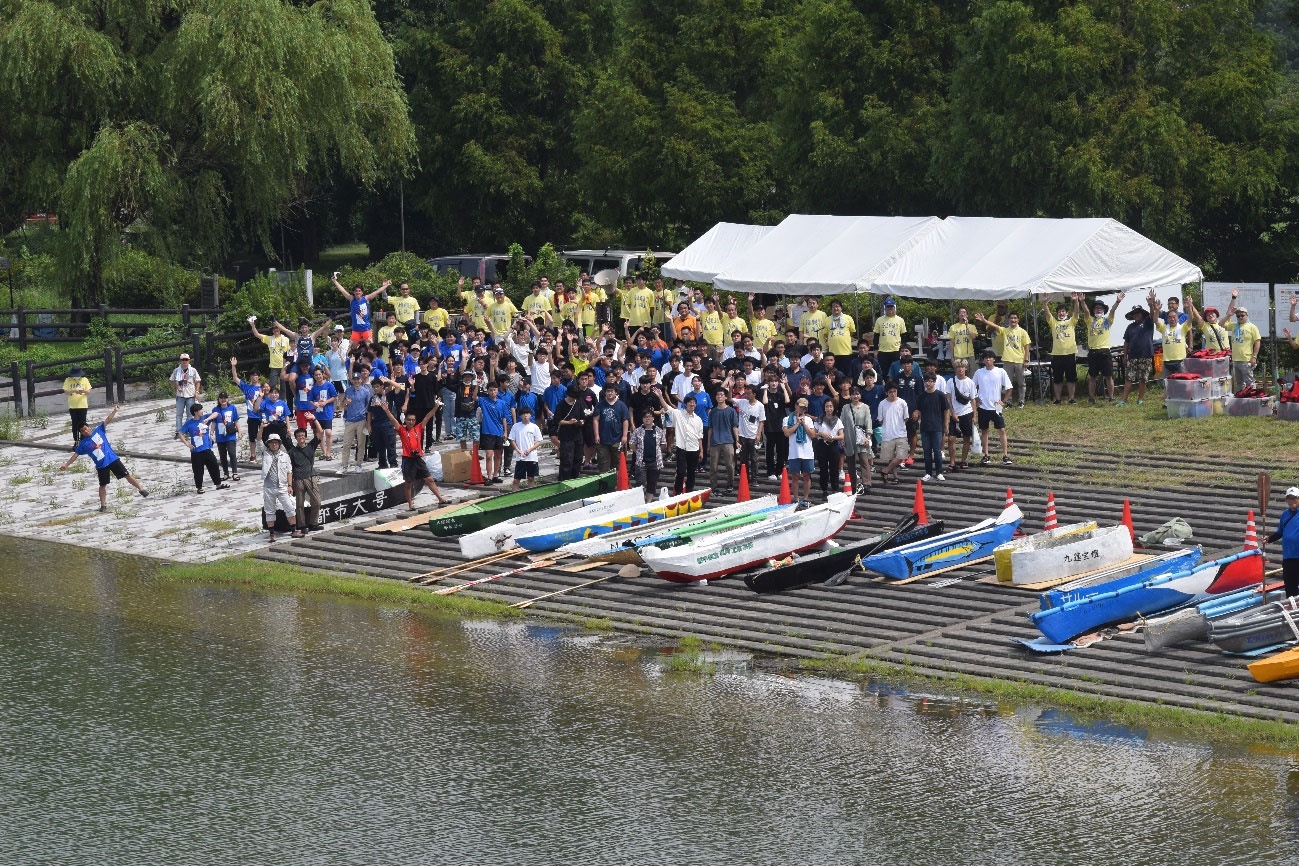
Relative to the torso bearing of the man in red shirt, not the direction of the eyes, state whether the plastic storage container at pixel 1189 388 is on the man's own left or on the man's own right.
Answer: on the man's own left

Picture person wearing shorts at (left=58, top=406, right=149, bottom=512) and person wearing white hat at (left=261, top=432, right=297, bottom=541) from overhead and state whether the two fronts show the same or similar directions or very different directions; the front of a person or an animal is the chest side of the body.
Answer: same or similar directions

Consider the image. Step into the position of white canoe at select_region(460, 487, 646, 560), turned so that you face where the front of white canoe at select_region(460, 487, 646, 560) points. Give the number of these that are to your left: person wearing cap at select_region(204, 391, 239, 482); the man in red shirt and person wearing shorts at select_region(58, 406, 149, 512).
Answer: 0

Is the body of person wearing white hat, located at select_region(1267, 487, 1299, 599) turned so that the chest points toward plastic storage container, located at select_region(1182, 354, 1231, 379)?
no

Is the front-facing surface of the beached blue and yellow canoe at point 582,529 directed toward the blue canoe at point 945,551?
no

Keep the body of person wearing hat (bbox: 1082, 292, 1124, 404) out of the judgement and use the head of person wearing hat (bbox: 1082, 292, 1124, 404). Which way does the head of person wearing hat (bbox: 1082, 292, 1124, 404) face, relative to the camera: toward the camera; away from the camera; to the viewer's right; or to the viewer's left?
toward the camera

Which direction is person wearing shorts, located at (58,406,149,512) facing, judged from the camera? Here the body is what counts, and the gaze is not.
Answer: toward the camera

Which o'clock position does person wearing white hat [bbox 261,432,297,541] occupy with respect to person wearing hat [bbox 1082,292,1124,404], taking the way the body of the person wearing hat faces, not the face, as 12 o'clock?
The person wearing white hat is roughly at 2 o'clock from the person wearing hat.

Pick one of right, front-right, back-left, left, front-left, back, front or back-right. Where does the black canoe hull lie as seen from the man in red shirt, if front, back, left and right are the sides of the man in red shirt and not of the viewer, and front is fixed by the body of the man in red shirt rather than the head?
front-left

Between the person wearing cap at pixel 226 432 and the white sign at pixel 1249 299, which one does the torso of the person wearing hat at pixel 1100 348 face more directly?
the person wearing cap

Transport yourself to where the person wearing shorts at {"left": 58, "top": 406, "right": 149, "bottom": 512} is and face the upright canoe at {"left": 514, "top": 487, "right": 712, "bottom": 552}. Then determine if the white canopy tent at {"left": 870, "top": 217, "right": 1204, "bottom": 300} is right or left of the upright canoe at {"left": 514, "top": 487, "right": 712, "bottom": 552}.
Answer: left

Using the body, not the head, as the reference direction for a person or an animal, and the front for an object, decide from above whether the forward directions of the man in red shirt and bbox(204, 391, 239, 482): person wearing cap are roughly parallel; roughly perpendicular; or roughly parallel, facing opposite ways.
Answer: roughly parallel

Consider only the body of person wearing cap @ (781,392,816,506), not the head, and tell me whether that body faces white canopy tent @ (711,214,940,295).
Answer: no

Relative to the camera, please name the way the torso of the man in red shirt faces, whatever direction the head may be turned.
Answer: toward the camera
